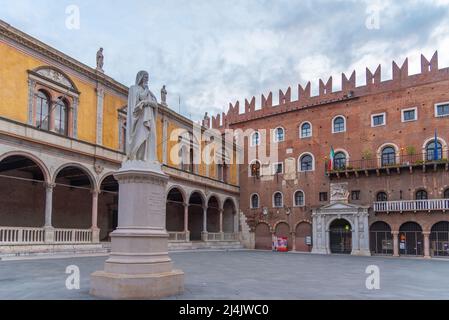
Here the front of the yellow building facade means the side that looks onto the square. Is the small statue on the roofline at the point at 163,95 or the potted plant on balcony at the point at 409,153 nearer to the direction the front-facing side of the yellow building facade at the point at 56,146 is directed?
the potted plant on balcony

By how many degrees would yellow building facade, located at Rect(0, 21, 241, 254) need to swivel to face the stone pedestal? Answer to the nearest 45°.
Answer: approximately 45° to its right

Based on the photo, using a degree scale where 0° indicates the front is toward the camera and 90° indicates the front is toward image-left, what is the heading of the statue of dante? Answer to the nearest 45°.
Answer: approximately 315°

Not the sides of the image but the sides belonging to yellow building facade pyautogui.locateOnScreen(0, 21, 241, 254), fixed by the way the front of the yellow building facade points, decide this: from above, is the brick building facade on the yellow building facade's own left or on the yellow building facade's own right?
on the yellow building facade's own left

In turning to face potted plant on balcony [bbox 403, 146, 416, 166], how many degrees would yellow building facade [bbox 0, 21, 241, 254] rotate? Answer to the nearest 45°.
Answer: approximately 45° to its left

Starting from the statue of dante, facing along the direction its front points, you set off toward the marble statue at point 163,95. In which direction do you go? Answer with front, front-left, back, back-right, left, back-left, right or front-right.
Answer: back-left

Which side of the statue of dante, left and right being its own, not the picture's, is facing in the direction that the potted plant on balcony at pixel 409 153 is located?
left

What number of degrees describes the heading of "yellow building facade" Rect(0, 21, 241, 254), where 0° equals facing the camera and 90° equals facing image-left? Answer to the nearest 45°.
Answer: approximately 315°
